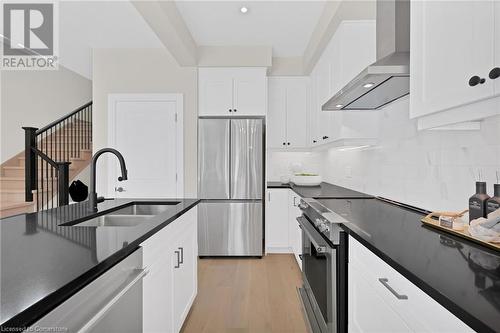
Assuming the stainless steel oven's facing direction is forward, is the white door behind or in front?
in front

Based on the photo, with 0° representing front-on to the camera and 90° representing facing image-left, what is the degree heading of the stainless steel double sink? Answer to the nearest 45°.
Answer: approximately 270°

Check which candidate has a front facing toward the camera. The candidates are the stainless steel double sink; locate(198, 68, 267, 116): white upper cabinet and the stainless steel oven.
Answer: the white upper cabinet

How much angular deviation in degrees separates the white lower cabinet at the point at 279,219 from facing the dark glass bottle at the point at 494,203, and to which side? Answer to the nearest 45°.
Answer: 0° — it already faces it

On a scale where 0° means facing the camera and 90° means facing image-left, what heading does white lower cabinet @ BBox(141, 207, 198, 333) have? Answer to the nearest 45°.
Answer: approximately 270°

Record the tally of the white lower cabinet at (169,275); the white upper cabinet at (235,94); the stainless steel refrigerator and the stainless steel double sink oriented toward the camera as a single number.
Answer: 2

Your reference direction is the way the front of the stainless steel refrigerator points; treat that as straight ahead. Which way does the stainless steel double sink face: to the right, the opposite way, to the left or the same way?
to the left

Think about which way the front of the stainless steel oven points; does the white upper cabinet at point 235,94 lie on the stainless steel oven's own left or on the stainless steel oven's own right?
on the stainless steel oven's own right

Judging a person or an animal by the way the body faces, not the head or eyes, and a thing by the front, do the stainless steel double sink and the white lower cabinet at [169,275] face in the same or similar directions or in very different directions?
same or similar directions

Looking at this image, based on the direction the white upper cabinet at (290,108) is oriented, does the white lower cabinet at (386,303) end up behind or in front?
in front

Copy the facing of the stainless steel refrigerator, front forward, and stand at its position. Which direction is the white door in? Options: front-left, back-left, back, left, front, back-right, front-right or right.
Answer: right

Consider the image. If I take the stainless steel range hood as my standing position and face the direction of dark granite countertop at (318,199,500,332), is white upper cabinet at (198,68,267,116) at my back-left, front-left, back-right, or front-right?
back-right

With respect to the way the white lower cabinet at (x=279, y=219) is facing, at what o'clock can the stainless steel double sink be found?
The stainless steel double sink is roughly at 1 o'clock from the white lower cabinet.

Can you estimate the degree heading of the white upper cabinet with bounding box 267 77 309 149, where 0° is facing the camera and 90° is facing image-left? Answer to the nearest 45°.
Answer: approximately 0°

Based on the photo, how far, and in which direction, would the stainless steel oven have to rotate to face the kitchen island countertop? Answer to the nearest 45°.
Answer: approximately 45° to its left

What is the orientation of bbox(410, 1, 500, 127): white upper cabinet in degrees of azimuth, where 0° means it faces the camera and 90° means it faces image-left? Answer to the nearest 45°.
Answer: approximately 45°

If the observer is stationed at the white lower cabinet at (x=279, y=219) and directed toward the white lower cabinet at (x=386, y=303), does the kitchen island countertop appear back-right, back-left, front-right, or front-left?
front-right

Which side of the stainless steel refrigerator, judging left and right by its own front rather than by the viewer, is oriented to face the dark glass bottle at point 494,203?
front
